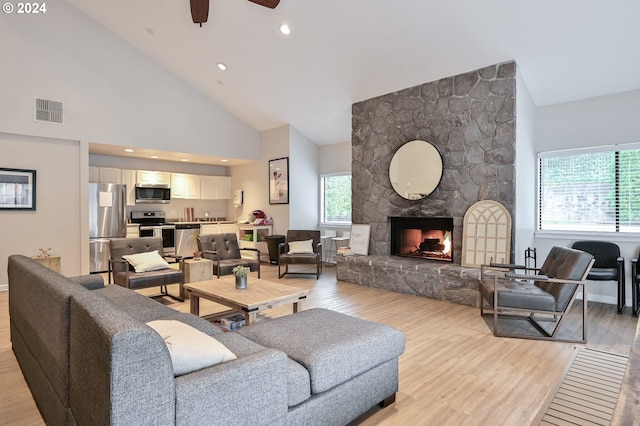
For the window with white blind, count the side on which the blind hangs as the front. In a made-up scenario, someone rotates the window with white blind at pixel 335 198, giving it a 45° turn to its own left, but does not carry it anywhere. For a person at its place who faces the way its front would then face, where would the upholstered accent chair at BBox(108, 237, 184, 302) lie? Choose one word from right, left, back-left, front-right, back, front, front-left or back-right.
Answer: front-right

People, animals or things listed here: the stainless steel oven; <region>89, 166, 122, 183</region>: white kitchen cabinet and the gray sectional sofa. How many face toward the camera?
2

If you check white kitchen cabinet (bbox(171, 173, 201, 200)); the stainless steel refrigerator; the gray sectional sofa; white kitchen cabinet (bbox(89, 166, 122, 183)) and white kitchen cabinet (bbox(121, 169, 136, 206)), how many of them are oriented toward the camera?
4

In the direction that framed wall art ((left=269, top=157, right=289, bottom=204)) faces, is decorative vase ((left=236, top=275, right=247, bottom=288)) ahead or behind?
ahead

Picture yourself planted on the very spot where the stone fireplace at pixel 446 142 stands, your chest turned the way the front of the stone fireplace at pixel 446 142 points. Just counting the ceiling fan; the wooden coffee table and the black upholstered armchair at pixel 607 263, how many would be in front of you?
2

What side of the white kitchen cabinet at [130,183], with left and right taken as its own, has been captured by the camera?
front

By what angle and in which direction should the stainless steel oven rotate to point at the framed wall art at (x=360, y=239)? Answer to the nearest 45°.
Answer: approximately 45° to its left

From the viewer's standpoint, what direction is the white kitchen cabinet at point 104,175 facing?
toward the camera

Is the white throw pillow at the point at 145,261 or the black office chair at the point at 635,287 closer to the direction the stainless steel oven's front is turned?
the white throw pillow

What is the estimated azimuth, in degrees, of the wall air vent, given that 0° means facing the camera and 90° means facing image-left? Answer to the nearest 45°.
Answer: approximately 0°

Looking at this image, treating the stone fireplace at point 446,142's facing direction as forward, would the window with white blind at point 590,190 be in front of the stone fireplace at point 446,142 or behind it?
behind

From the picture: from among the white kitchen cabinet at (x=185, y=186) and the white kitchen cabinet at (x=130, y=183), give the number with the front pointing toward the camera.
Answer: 2

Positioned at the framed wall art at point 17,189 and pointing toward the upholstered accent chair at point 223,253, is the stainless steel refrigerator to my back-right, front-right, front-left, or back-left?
front-left

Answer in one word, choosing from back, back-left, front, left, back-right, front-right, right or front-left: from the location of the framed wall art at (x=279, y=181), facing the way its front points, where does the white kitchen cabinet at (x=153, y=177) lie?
front-right

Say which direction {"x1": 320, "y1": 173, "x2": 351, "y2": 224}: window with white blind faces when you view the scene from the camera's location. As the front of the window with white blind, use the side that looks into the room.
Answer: facing the viewer and to the left of the viewer

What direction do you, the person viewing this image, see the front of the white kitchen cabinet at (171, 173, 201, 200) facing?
facing the viewer

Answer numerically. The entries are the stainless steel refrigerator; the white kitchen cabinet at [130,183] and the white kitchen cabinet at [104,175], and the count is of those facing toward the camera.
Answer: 3

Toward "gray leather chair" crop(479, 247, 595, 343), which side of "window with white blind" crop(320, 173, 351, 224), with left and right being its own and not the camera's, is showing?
left

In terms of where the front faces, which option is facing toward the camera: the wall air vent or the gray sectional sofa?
the wall air vent

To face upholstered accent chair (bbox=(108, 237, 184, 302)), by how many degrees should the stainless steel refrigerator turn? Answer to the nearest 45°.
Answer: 0° — it already faces it
